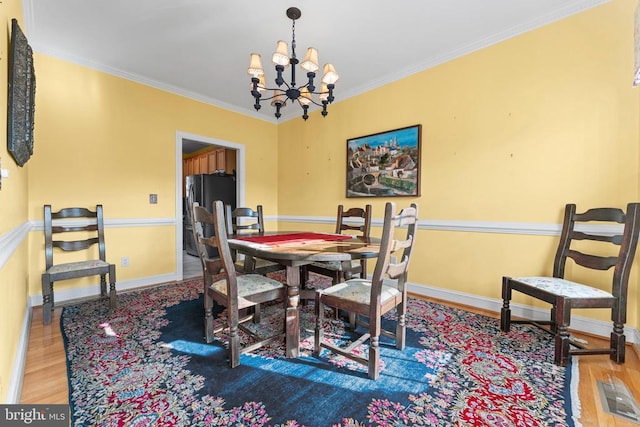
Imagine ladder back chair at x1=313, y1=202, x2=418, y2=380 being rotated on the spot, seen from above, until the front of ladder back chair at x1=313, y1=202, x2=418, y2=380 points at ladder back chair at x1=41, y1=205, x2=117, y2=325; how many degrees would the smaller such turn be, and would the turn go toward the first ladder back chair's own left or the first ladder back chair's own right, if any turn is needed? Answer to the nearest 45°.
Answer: approximately 45° to the first ladder back chair's own left

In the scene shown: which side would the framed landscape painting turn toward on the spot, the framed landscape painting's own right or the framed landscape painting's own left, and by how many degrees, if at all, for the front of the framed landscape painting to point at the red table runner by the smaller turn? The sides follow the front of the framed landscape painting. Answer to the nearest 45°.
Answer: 0° — it already faces it

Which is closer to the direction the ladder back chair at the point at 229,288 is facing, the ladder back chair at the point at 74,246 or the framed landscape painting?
the framed landscape painting

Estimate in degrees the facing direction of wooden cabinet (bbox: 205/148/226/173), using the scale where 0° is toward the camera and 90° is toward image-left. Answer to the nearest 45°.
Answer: approximately 45°

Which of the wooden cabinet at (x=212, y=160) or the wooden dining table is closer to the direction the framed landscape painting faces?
the wooden dining table

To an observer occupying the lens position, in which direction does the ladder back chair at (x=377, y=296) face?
facing away from the viewer and to the left of the viewer

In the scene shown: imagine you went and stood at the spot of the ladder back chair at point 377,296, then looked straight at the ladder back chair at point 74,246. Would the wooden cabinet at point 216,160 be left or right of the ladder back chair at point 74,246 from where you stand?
right

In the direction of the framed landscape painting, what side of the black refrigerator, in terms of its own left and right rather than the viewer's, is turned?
left

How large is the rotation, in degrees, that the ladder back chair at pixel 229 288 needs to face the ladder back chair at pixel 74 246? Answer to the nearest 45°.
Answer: approximately 90° to its left

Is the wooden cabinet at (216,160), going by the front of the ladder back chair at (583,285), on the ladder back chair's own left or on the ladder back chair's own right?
on the ladder back chair's own right

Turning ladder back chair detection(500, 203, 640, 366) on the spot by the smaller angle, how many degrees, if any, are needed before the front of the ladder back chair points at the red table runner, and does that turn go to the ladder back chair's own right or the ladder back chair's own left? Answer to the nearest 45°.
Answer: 0° — it already faces it

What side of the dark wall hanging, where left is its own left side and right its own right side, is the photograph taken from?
right
